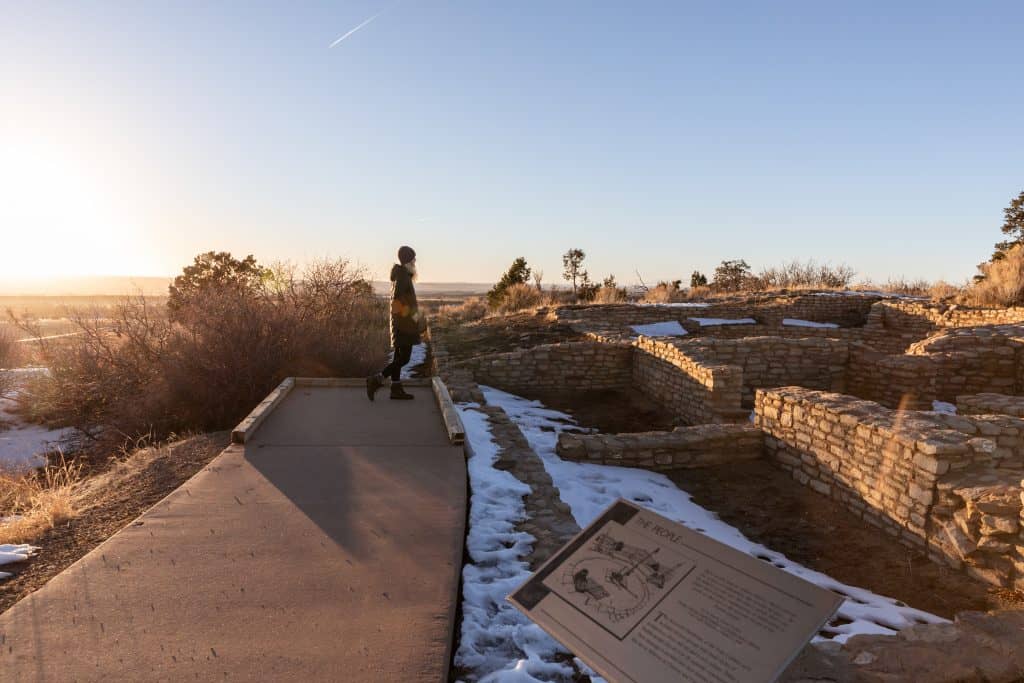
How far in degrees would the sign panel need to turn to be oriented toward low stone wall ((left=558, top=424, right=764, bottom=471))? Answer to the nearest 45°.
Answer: approximately 135° to its right

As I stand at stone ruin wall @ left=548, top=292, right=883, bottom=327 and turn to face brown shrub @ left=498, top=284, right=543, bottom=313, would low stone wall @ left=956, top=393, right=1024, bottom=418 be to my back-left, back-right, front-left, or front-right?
back-left

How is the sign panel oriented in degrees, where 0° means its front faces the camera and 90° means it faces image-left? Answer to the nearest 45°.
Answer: approximately 45°

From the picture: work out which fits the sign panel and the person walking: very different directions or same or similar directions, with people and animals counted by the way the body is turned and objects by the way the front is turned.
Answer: very different directions

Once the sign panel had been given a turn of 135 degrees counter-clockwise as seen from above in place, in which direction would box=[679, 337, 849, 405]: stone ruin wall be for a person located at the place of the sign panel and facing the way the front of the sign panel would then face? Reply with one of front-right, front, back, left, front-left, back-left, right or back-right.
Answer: left
